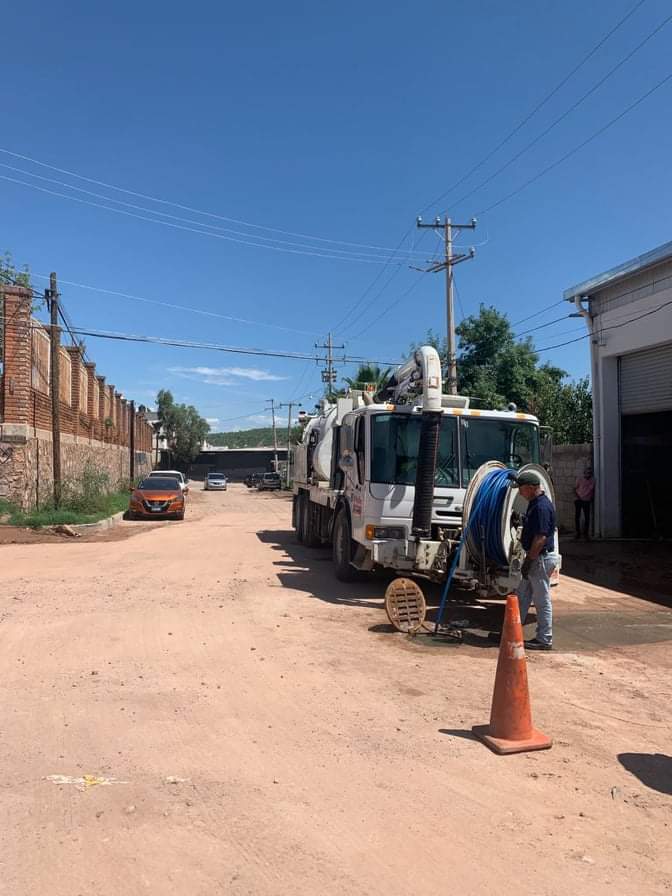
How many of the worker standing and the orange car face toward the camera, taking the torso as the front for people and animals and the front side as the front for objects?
1

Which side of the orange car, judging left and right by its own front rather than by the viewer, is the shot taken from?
front

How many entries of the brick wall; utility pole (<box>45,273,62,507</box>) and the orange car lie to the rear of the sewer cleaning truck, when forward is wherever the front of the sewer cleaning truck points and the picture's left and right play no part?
3

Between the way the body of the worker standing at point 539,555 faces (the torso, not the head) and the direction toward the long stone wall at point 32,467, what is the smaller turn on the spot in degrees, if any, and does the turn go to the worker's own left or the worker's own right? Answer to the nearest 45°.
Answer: approximately 45° to the worker's own right

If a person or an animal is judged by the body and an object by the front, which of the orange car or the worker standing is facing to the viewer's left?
the worker standing

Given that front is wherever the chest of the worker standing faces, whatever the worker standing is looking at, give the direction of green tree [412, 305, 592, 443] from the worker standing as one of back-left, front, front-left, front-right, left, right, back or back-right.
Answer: right

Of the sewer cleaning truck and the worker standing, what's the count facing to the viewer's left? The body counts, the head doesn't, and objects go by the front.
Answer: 1

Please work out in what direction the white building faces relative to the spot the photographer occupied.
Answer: facing the viewer and to the left of the viewer

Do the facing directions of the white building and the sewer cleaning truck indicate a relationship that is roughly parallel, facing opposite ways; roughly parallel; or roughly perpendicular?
roughly perpendicular

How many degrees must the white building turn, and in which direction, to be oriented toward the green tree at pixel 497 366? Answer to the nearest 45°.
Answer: approximately 90° to its right

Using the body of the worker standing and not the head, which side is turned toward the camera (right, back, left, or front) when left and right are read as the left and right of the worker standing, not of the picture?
left

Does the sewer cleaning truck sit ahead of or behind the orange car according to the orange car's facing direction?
ahead

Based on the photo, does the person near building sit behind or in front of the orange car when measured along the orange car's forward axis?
in front

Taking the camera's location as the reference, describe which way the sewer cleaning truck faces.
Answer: facing the viewer and to the right of the viewer

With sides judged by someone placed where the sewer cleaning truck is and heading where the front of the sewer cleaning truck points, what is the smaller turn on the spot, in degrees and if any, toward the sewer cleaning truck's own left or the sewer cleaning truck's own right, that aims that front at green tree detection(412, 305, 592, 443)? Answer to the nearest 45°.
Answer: approximately 135° to the sewer cleaning truck's own left

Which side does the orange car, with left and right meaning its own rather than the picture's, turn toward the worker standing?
front
